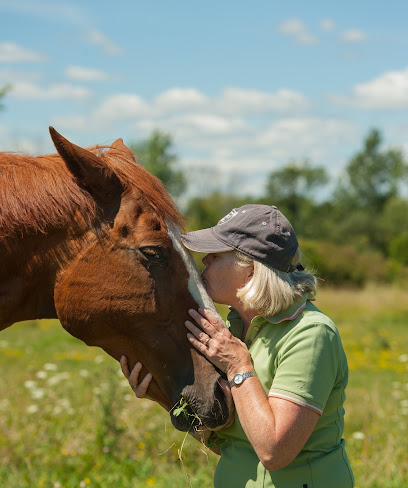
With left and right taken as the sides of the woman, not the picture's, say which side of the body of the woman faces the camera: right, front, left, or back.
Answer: left

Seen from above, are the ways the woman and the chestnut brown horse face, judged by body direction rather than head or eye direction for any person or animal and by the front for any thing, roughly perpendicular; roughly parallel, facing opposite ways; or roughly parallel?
roughly parallel, facing opposite ways

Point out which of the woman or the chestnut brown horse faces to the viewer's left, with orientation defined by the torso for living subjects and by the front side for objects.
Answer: the woman

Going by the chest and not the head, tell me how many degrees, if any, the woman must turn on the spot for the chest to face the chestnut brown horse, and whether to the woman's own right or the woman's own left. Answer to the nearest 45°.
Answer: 0° — they already face it

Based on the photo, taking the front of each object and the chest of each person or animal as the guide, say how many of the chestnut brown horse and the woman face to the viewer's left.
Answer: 1

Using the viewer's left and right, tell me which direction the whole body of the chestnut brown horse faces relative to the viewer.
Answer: facing to the right of the viewer

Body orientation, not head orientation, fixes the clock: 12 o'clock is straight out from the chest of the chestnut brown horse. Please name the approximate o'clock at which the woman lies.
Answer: The woman is roughly at 1 o'clock from the chestnut brown horse.

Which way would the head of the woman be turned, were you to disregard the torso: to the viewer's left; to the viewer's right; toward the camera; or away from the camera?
to the viewer's left
